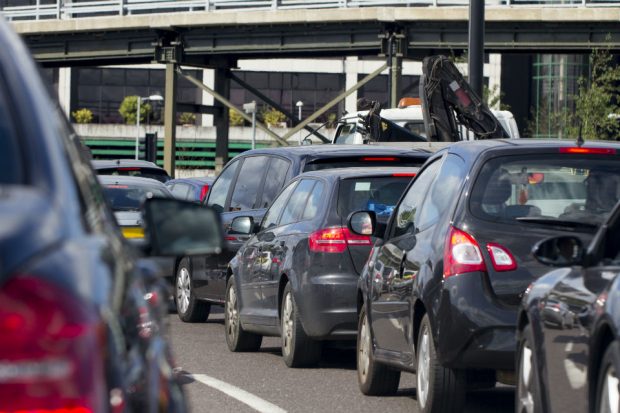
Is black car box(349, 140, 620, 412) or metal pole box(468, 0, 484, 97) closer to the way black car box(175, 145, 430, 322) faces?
the metal pole

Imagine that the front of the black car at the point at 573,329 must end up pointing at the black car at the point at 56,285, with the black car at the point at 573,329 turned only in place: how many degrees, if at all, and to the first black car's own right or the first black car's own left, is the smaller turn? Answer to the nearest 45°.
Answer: approximately 135° to the first black car's own left

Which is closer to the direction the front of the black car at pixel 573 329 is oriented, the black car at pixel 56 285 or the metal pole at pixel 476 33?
the metal pole

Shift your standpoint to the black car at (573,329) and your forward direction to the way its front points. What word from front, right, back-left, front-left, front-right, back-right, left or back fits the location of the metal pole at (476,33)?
front-right

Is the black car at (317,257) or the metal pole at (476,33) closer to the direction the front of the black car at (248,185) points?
the metal pole

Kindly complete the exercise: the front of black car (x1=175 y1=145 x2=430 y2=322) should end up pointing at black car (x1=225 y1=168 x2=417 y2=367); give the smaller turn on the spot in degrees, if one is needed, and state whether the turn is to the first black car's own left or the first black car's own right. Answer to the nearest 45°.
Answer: approximately 135° to the first black car's own left

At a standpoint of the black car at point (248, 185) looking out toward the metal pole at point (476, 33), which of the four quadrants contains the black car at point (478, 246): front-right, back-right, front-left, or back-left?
back-right

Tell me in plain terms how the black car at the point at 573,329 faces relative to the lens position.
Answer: facing away from the viewer and to the left of the viewer

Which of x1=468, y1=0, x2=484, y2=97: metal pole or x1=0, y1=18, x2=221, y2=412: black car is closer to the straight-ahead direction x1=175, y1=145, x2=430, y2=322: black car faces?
the metal pole

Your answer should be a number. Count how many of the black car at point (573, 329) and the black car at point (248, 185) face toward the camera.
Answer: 0

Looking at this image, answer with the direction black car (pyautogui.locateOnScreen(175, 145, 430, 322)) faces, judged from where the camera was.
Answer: facing away from the viewer and to the left of the viewer
